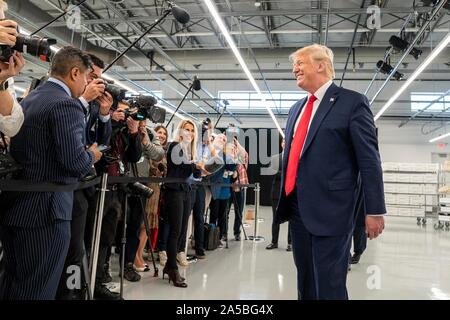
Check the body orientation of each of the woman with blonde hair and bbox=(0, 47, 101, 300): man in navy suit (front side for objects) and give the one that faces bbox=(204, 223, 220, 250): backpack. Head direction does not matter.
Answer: the man in navy suit

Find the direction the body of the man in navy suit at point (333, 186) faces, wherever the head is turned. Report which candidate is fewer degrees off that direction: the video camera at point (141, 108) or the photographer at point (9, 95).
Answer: the photographer

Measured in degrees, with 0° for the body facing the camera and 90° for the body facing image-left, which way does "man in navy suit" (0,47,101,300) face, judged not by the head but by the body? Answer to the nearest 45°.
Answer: approximately 225°

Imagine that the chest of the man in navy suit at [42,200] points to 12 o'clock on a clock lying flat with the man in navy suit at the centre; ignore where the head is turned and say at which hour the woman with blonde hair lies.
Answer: The woman with blonde hair is roughly at 12 o'clock from the man in navy suit.

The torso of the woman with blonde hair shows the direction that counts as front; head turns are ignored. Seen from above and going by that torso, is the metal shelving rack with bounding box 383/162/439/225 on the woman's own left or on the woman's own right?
on the woman's own left

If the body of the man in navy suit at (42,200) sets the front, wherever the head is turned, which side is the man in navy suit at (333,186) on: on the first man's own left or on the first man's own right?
on the first man's own right

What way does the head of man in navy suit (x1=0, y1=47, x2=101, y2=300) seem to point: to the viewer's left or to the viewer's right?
to the viewer's right
